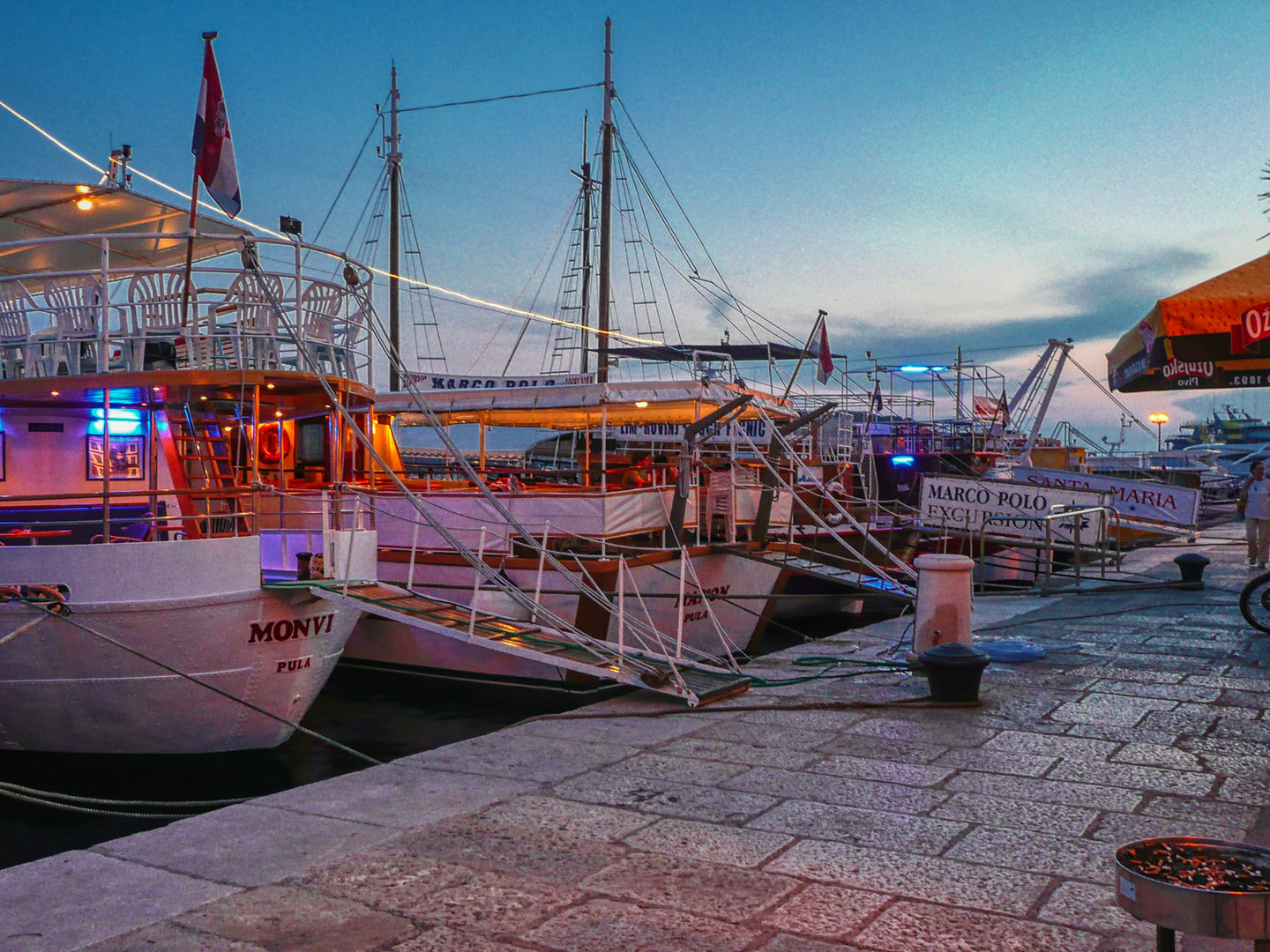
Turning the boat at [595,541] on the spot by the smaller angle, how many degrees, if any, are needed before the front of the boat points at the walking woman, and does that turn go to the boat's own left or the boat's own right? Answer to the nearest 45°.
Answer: approximately 135° to the boat's own right

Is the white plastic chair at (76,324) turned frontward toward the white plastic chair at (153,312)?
no

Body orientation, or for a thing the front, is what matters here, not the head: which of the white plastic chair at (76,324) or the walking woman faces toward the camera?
the walking woman

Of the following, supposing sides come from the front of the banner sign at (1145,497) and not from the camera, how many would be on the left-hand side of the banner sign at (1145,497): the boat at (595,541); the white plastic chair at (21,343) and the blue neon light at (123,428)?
0

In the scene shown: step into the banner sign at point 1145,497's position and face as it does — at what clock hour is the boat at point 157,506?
The boat is roughly at 1 o'clock from the banner sign.

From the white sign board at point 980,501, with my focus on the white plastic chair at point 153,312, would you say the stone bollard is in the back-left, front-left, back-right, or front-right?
front-left

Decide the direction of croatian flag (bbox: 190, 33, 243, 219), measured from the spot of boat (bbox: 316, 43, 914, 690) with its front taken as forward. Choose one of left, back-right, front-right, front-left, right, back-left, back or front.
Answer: left

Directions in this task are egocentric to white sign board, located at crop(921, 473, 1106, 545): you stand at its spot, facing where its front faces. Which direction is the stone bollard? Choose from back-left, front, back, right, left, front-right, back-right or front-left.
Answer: front

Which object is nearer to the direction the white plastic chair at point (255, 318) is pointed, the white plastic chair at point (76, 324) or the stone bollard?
the white plastic chair

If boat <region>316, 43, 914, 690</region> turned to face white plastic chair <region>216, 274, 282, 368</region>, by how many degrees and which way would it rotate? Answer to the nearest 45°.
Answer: approximately 90° to its left

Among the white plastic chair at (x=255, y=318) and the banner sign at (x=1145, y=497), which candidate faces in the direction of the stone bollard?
the banner sign

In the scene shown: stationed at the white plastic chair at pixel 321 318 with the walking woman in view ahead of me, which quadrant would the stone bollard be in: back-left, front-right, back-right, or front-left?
front-right

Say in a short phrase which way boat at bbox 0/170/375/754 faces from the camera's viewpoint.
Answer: facing away from the viewer and to the left of the viewer

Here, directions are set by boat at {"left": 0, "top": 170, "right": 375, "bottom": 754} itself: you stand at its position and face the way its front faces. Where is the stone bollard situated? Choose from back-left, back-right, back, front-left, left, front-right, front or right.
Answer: back

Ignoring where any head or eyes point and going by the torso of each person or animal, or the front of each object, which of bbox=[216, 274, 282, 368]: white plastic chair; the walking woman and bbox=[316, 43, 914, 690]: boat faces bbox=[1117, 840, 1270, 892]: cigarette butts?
the walking woman

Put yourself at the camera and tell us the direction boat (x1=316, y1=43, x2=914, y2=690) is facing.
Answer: facing away from the viewer and to the left of the viewer

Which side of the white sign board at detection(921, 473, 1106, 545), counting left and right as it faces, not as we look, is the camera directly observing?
front

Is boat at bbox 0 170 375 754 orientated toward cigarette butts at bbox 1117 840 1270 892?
no

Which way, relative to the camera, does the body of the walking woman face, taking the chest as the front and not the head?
toward the camera
